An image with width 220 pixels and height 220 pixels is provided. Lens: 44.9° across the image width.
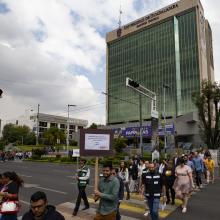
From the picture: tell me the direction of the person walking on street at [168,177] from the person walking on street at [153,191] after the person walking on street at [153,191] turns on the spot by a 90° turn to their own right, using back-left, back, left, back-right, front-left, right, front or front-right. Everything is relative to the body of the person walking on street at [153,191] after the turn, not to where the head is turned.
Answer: right

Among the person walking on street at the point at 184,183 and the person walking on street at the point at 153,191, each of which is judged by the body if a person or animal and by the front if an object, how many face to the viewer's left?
0

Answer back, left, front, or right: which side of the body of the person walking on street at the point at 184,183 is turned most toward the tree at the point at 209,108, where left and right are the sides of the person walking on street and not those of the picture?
back

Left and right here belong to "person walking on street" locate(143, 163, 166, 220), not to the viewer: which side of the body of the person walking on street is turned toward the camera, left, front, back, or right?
front

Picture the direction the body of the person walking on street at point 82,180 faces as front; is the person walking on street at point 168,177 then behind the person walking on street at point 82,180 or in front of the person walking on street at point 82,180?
behind

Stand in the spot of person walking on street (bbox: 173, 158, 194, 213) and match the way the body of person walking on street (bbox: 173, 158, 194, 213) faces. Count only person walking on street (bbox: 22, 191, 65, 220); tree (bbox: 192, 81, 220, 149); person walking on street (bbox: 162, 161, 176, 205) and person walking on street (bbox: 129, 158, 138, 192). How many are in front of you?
1

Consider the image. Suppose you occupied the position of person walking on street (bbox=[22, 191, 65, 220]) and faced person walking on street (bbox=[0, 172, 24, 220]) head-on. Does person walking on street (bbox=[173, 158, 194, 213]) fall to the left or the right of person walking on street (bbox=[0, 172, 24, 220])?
right

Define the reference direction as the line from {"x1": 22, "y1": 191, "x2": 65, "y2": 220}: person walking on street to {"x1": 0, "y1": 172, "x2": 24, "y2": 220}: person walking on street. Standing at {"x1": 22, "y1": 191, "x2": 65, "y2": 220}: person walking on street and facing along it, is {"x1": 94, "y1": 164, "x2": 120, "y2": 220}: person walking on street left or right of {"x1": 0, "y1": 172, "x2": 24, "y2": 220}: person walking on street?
right

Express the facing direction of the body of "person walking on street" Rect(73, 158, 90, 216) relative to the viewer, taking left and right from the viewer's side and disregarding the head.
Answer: facing the viewer and to the left of the viewer

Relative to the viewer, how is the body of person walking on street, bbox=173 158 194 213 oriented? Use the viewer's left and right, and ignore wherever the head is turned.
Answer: facing the viewer

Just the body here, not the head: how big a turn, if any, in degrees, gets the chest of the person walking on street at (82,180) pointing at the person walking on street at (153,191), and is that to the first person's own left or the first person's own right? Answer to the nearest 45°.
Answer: approximately 90° to the first person's own left

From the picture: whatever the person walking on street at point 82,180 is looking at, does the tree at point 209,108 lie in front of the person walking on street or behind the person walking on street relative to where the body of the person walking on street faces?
behind
